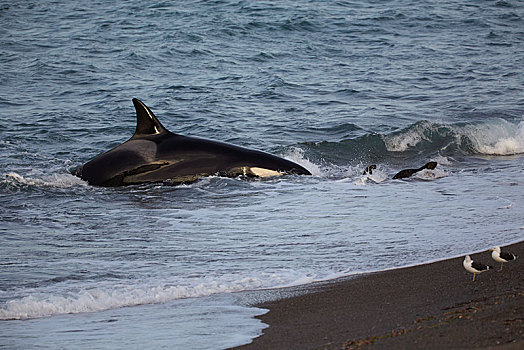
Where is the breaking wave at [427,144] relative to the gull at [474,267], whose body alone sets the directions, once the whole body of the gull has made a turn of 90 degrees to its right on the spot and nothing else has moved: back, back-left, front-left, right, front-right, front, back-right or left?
front

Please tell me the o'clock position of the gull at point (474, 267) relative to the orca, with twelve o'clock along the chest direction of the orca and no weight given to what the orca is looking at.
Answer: The gull is roughly at 2 o'clock from the orca.

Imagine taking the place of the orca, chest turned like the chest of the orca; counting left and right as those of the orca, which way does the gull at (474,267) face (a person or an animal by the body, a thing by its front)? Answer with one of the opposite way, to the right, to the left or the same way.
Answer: the opposite way

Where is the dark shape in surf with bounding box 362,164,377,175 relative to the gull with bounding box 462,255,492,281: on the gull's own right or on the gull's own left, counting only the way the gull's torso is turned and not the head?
on the gull's own right

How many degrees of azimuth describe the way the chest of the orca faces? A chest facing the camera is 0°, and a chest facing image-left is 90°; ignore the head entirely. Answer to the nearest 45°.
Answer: approximately 270°

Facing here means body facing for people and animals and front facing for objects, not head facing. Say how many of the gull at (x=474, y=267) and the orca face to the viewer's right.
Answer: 1

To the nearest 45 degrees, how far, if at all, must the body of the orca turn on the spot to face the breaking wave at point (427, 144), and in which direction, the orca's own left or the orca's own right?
approximately 45° to the orca's own left

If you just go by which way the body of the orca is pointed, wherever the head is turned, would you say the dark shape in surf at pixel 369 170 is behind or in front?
in front

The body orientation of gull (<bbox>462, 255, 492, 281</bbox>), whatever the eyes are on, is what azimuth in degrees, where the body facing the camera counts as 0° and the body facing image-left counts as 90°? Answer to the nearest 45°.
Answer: approximately 90°

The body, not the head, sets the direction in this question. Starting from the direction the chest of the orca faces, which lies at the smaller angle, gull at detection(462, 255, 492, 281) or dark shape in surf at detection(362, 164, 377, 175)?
the dark shape in surf
